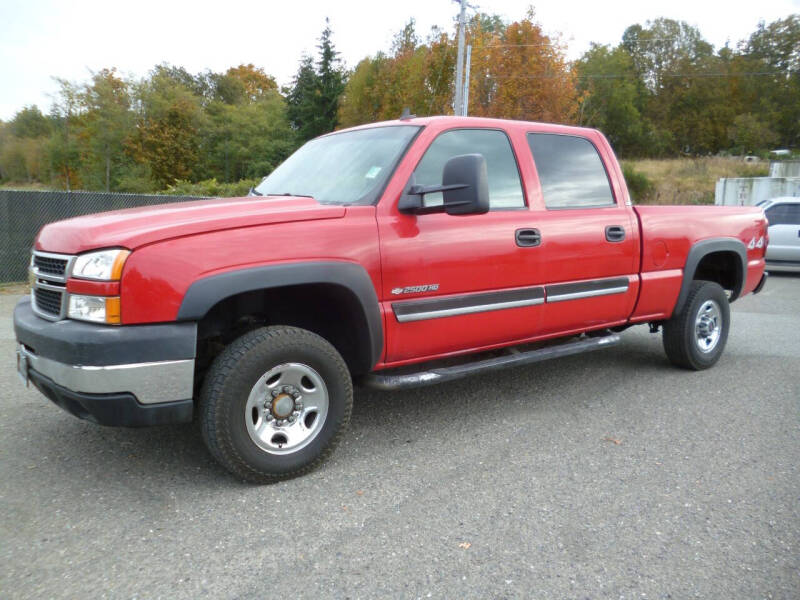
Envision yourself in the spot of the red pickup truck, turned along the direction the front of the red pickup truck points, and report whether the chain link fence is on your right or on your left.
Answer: on your right

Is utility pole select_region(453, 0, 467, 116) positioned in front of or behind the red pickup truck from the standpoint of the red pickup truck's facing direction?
behind

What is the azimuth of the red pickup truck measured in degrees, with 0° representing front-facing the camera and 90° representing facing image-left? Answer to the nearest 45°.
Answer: approximately 45°
